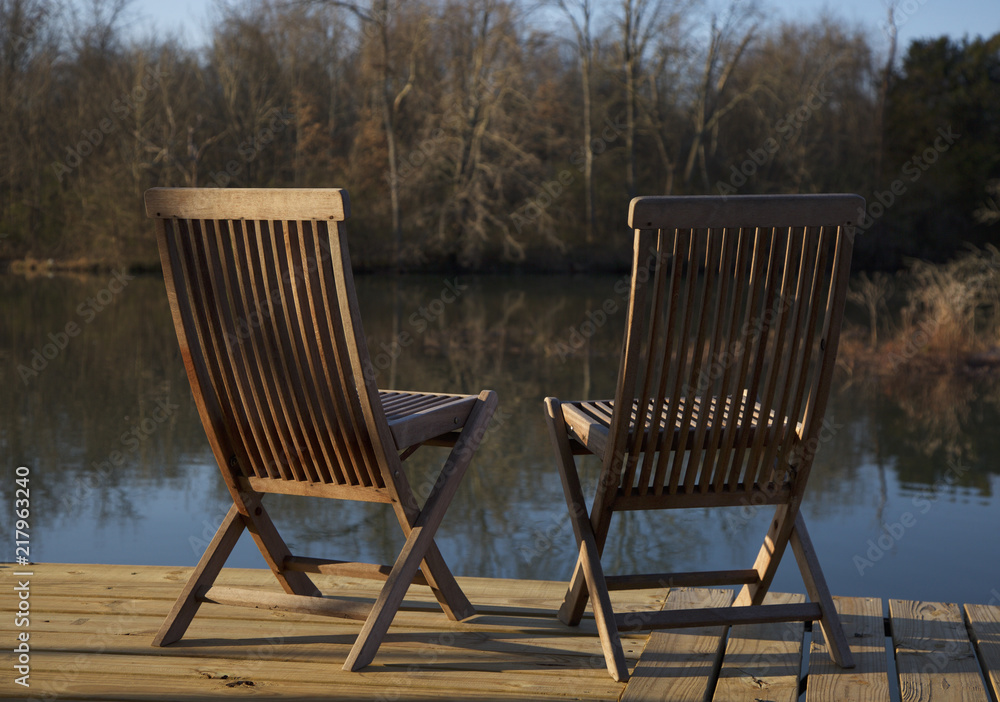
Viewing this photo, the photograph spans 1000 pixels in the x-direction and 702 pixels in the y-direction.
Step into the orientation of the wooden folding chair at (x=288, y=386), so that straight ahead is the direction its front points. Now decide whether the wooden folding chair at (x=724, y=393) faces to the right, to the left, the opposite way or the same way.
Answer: to the left

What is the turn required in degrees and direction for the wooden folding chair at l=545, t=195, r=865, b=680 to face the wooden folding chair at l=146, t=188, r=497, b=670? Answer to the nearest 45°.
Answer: approximately 45° to its left

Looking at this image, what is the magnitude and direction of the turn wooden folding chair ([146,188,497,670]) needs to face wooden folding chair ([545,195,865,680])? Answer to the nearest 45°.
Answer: approximately 45° to its right

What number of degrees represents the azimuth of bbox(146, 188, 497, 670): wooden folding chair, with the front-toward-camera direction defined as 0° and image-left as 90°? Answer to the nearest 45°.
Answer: approximately 225°

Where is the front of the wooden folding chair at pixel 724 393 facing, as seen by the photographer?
facing away from the viewer and to the left of the viewer
